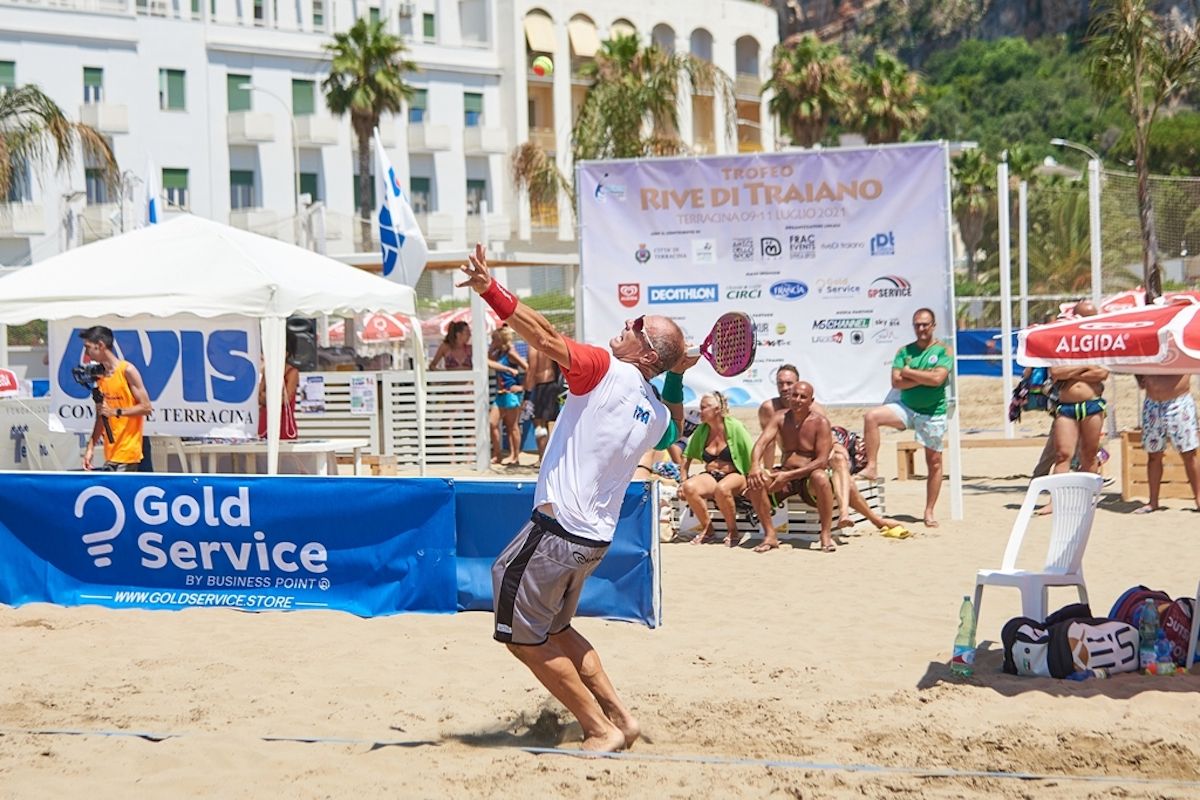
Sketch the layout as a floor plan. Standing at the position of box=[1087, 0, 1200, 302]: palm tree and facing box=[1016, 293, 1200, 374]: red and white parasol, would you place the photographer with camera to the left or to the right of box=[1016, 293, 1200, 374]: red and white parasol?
right

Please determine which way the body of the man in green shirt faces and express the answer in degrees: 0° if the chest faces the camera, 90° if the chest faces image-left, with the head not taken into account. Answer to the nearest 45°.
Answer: approximately 45°

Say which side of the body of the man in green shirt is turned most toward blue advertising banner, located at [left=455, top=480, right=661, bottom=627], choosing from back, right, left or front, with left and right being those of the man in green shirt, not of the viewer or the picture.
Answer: front

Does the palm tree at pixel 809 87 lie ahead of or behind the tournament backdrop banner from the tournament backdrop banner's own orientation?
behind

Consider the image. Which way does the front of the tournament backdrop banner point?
toward the camera

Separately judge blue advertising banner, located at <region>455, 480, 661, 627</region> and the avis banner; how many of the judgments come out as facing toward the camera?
2

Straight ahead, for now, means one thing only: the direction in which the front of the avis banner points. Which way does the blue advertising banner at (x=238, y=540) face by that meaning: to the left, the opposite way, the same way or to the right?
the same way

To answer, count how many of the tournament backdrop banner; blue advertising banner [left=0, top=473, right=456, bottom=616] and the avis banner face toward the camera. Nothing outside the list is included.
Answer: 3

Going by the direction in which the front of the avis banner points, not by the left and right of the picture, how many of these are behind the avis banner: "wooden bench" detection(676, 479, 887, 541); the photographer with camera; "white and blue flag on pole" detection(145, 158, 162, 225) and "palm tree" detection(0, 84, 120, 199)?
2

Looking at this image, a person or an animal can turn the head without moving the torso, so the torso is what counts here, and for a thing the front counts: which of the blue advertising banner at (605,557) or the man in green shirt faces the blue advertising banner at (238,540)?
the man in green shirt

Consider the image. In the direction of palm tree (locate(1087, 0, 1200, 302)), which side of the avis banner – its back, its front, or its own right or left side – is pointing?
left

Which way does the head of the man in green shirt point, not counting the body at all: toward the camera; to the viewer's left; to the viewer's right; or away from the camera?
toward the camera

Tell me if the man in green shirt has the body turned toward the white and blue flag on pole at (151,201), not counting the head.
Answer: no

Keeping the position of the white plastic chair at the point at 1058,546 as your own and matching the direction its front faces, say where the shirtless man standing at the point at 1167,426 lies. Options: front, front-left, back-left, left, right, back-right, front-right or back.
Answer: back-right

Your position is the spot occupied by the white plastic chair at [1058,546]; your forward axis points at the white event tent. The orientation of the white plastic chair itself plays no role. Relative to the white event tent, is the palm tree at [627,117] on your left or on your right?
right

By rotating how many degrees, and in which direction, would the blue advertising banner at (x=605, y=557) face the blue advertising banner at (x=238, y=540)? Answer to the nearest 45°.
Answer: approximately 90° to its right

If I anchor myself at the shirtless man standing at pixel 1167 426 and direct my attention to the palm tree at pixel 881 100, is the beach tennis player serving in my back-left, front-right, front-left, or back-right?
back-left

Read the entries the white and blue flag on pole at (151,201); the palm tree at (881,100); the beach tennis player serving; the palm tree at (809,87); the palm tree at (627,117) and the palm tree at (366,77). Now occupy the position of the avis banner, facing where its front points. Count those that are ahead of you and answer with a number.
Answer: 1

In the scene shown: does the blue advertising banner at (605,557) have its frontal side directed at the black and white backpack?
no

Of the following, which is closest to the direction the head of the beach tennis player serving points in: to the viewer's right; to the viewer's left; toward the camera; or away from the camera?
to the viewer's left

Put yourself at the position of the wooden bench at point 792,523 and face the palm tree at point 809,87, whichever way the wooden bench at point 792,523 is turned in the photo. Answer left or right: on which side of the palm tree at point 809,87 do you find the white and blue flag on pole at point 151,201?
left

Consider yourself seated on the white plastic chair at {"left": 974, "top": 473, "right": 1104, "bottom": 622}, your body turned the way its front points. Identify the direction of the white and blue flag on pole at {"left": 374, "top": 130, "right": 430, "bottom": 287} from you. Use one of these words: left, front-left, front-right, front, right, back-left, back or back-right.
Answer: right
